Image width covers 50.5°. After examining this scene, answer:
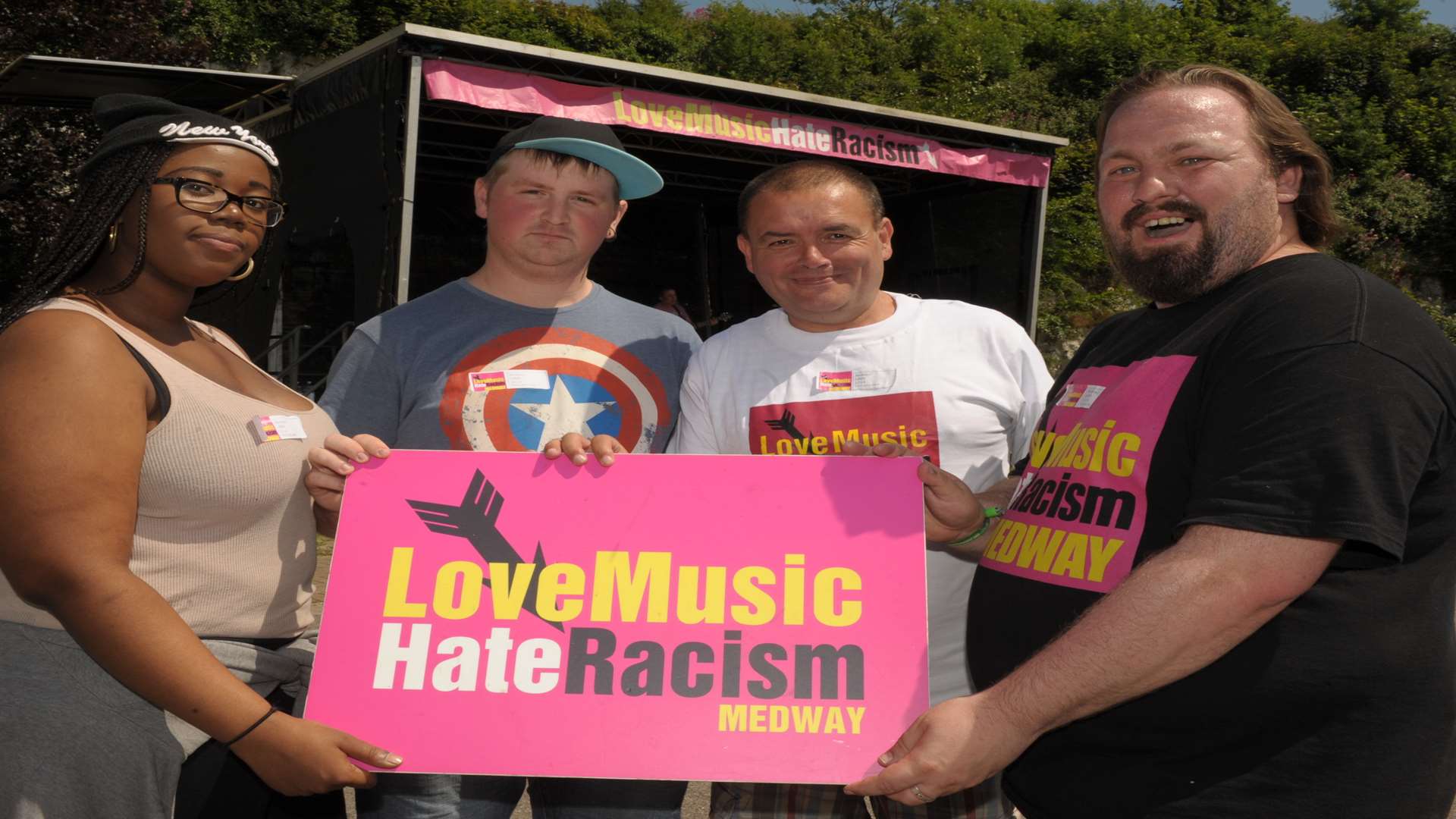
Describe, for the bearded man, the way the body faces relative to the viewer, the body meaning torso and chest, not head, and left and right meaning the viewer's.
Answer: facing the viewer and to the left of the viewer

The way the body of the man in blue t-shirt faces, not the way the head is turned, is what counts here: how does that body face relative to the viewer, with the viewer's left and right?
facing the viewer

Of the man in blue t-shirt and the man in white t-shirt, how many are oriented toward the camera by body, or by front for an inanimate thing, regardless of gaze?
2

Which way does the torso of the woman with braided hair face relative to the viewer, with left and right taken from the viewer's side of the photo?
facing the viewer and to the right of the viewer

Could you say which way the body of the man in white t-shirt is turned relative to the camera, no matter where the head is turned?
toward the camera

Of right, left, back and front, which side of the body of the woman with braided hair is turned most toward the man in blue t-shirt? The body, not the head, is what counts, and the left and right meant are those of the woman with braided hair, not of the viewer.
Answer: left

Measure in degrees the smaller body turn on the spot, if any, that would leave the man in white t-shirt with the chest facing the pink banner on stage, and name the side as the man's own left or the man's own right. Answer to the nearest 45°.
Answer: approximately 180°

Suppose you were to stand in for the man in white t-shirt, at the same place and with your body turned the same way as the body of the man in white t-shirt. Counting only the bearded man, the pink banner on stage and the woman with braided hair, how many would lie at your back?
1

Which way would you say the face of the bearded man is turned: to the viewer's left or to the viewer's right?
to the viewer's left
